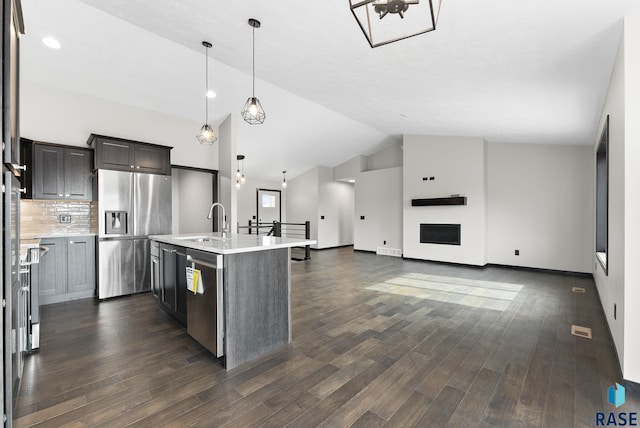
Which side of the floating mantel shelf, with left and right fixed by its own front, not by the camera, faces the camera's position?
front

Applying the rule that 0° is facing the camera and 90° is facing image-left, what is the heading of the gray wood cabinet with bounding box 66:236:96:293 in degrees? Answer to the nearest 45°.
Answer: approximately 0°

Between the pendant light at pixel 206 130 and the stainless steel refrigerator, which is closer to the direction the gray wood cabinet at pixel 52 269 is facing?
the pendant light

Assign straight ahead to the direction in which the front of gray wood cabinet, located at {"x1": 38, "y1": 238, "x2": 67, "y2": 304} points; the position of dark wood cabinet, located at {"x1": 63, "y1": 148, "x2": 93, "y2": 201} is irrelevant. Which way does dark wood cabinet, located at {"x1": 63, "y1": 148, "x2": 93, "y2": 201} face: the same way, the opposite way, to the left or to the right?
the same way

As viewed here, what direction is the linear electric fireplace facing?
toward the camera

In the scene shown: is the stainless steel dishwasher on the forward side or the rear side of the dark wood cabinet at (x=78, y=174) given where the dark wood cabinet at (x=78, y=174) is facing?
on the forward side

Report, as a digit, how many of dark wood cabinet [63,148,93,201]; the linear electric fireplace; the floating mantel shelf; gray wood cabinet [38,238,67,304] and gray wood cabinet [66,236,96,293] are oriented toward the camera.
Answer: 5

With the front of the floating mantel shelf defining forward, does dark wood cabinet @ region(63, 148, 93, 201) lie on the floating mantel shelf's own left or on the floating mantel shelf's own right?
on the floating mantel shelf's own right

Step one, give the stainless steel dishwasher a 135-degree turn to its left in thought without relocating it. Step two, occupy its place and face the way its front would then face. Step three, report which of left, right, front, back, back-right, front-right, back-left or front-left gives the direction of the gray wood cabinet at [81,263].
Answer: back-left

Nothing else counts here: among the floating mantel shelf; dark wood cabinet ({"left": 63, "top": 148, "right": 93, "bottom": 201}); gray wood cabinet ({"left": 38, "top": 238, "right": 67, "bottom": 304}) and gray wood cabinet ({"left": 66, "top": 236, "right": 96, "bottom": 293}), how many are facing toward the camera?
4

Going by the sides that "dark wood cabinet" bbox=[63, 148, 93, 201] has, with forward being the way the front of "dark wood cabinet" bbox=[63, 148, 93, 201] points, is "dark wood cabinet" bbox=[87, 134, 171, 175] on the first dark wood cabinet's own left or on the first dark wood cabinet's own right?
on the first dark wood cabinet's own left
